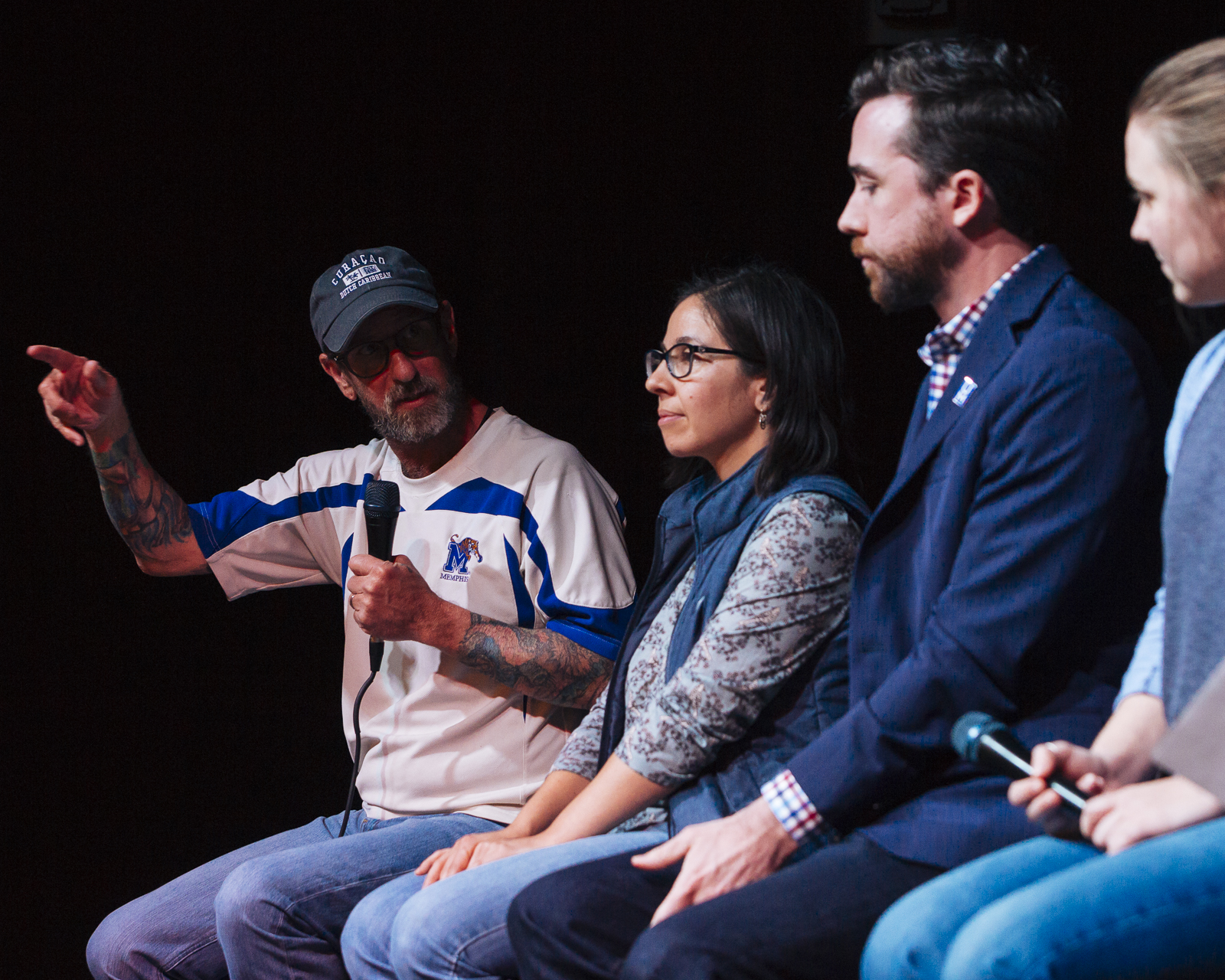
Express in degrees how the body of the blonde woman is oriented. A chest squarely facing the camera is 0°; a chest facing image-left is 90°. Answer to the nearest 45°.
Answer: approximately 90°

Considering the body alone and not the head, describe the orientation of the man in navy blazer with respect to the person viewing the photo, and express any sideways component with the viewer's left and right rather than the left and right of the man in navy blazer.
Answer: facing to the left of the viewer

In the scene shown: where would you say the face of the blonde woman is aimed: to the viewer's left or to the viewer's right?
to the viewer's left

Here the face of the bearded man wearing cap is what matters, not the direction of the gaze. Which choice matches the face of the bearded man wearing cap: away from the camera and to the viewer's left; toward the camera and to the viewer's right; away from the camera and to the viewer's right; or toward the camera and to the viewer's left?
toward the camera and to the viewer's right

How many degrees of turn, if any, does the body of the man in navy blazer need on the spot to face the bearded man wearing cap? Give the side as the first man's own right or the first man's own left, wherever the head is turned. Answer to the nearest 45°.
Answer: approximately 45° to the first man's own right

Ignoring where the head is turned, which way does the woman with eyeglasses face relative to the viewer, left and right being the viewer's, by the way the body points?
facing the viewer and to the left of the viewer

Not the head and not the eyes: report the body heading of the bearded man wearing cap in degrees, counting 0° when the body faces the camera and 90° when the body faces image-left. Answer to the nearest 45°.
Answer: approximately 45°

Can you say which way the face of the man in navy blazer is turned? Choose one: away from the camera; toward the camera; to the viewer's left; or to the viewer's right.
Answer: to the viewer's left
